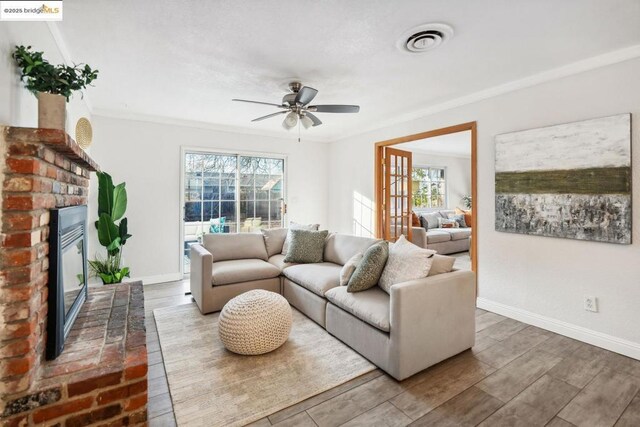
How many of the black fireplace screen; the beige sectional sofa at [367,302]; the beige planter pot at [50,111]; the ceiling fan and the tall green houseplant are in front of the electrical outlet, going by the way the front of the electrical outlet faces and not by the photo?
5

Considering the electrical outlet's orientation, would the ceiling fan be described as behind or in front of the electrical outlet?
in front

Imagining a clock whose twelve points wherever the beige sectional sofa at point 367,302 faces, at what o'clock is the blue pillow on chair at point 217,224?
The blue pillow on chair is roughly at 3 o'clock from the beige sectional sofa.

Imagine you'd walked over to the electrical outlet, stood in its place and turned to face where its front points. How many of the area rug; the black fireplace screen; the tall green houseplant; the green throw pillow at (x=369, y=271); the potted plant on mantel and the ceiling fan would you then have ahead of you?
6

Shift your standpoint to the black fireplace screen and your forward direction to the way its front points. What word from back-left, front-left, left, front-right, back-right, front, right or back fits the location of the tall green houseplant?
left

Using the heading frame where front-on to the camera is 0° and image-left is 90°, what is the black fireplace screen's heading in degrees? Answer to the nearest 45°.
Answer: approximately 270°

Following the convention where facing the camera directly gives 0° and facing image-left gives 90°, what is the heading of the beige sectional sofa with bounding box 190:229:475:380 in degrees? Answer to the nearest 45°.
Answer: approximately 45°

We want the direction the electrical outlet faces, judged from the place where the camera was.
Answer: facing the viewer and to the left of the viewer

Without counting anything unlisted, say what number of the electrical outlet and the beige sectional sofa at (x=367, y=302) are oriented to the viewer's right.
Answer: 0

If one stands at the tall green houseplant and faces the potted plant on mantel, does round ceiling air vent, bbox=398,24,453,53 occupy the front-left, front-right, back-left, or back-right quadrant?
front-left

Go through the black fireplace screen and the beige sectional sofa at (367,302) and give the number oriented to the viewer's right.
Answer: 1

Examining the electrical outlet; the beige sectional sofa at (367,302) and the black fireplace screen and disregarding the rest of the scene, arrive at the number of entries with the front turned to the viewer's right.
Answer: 1

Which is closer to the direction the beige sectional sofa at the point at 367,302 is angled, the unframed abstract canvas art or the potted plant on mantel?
the potted plant on mantel

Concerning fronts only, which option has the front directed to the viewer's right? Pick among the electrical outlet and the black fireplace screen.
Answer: the black fireplace screen

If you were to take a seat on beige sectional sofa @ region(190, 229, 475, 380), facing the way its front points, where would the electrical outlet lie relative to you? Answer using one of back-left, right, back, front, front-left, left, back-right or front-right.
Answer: back-left

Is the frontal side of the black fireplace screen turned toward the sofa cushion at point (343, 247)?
yes

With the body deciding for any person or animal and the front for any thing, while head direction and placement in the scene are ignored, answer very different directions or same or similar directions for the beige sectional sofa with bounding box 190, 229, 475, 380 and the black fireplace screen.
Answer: very different directions
